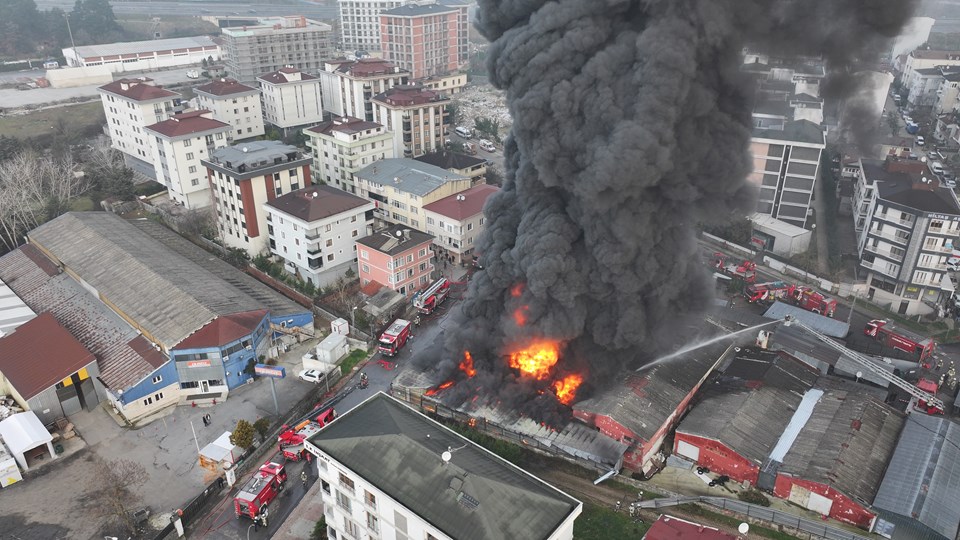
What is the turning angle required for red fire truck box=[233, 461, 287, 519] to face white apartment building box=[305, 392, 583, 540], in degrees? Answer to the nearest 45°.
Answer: approximately 90° to its right

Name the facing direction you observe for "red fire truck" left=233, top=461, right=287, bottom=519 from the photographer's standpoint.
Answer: facing away from the viewer and to the right of the viewer

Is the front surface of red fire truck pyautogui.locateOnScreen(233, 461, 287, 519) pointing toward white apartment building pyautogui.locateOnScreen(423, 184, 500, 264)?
yes

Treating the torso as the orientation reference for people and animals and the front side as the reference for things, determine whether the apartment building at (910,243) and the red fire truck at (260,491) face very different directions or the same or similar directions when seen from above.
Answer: very different directions

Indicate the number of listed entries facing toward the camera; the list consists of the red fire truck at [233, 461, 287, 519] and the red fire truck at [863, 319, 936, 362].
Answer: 0

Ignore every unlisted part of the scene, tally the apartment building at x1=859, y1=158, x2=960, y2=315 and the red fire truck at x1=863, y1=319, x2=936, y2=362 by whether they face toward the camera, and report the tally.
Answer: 1
